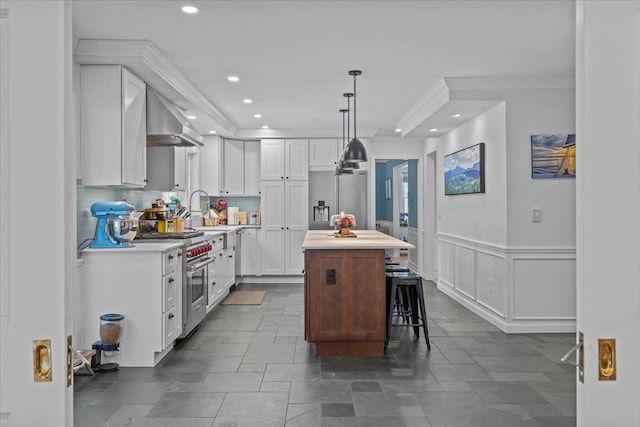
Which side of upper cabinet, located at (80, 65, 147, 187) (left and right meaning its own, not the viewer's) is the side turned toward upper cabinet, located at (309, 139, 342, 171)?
left

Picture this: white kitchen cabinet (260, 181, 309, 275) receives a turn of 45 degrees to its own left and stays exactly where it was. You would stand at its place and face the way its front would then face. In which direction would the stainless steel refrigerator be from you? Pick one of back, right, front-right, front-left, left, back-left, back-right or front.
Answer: front-left

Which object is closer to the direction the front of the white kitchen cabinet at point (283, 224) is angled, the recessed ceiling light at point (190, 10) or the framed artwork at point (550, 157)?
the recessed ceiling light

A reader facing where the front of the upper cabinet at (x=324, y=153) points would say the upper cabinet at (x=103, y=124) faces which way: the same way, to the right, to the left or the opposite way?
to the left

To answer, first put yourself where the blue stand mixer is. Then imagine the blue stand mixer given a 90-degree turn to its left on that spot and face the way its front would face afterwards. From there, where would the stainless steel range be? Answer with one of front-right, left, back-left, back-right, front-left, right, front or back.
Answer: front-right

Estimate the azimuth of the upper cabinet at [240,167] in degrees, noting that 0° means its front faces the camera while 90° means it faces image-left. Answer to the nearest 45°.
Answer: approximately 315°

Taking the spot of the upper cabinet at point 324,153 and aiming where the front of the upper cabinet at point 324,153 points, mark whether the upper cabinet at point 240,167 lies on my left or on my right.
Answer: on my right

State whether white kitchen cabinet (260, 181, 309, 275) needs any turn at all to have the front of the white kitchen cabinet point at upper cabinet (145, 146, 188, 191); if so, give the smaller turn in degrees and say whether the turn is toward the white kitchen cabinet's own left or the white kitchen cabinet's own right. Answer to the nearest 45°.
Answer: approximately 45° to the white kitchen cabinet's own right

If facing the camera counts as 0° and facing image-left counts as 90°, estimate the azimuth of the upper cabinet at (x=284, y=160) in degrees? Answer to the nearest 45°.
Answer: approximately 0°

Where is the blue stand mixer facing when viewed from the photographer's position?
facing to the right of the viewer

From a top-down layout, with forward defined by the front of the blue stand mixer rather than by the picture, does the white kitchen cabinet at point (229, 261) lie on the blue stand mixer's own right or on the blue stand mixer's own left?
on the blue stand mixer's own left

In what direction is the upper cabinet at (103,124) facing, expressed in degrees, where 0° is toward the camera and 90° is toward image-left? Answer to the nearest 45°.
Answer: approximately 315°

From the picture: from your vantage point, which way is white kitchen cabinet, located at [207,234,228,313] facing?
to the viewer's right
